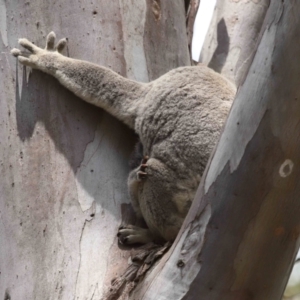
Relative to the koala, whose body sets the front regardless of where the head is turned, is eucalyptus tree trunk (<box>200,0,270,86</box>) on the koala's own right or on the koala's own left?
on the koala's own right
